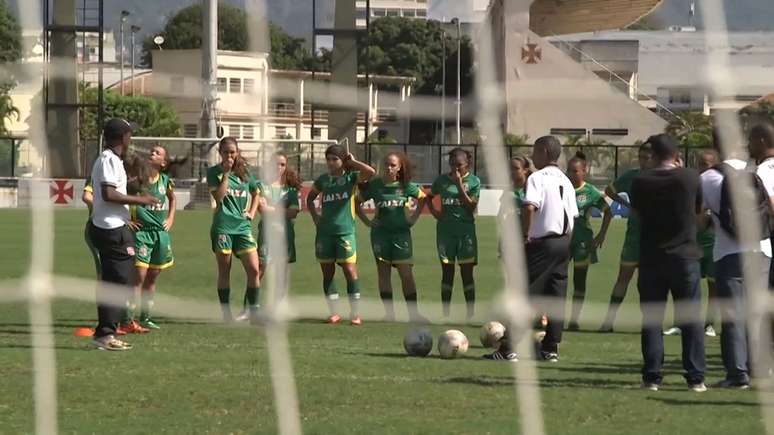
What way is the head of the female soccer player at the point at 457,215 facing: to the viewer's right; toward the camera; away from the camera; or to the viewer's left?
toward the camera

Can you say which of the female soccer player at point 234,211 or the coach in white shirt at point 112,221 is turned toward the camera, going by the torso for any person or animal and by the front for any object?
the female soccer player

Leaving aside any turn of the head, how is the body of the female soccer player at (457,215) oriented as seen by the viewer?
toward the camera

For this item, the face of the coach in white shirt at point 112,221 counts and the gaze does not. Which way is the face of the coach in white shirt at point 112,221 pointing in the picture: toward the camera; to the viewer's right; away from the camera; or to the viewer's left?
to the viewer's right

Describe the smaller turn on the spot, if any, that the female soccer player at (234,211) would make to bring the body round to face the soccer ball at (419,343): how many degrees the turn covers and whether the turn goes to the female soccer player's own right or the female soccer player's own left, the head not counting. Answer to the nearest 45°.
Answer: approximately 45° to the female soccer player's own left

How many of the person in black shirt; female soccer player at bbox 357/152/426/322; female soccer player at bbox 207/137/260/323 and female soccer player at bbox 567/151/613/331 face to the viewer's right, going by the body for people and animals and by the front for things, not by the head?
0

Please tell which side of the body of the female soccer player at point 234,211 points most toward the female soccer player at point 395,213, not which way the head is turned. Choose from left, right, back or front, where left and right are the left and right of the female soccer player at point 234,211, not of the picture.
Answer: left

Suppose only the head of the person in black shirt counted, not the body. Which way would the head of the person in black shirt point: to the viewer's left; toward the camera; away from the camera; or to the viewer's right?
away from the camera

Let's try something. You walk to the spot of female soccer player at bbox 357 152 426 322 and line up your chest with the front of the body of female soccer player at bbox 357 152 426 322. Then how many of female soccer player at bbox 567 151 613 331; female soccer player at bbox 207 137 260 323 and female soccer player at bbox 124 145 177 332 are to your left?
1

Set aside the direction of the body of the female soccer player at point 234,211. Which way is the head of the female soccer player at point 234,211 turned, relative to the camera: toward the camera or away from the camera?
toward the camera

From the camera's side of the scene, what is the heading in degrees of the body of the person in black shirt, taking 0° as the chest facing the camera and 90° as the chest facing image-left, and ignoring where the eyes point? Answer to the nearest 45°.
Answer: approximately 180°

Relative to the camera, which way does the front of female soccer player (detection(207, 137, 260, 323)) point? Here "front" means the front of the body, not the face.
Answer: toward the camera

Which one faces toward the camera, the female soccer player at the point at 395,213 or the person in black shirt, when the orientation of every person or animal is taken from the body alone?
the female soccer player

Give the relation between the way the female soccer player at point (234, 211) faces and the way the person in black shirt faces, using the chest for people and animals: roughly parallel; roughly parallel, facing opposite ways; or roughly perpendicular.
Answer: roughly parallel, facing opposite ways

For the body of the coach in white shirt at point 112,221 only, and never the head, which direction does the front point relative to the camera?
to the viewer's right
